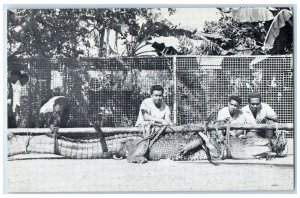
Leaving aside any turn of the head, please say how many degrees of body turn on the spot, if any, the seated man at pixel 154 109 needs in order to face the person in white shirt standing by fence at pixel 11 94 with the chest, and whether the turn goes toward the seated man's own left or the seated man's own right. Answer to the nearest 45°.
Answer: approximately 90° to the seated man's own right

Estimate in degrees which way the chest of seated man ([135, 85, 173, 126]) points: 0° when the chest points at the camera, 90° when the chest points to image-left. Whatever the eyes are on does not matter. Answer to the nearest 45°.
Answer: approximately 0°

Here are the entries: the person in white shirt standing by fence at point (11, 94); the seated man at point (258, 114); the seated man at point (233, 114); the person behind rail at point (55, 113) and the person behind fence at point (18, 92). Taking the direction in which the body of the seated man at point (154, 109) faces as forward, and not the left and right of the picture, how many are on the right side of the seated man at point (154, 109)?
3

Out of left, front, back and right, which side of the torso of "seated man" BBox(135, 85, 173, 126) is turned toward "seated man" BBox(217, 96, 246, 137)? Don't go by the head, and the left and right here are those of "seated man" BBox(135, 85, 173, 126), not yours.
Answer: left

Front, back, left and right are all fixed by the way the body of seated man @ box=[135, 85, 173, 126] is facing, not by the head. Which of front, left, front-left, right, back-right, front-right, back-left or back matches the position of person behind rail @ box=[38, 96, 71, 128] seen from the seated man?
right

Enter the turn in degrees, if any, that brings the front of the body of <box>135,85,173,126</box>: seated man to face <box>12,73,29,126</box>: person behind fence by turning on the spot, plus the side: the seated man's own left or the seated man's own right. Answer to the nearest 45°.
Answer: approximately 90° to the seated man's own right

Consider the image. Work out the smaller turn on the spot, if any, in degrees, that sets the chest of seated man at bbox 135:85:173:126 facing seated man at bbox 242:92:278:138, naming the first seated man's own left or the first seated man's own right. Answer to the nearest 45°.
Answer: approximately 90° to the first seated man's own left
